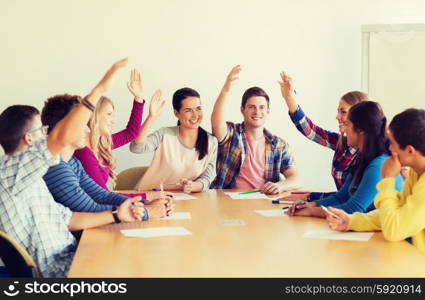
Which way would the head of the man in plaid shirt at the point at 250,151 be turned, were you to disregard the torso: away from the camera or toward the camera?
toward the camera

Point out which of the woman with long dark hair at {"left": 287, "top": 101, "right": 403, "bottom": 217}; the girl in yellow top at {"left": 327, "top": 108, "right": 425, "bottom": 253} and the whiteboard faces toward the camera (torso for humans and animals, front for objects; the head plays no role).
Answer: the whiteboard

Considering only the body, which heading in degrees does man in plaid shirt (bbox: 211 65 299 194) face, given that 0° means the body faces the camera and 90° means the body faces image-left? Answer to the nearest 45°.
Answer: approximately 0°

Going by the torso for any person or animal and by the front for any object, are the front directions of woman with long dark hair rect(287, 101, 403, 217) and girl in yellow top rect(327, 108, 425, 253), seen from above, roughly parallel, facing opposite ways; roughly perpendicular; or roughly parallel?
roughly parallel

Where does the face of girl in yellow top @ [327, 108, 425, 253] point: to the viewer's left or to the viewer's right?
to the viewer's left

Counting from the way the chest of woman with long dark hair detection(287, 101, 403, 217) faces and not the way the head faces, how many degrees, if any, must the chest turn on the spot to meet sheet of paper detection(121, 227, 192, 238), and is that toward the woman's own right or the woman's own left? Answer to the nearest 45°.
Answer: approximately 45° to the woman's own left

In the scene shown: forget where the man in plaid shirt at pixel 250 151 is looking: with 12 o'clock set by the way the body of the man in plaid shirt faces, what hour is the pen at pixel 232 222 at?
The pen is roughly at 12 o'clock from the man in plaid shirt.

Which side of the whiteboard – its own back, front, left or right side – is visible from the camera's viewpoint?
front

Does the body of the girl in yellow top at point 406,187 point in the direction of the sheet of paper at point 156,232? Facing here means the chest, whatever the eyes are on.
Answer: yes

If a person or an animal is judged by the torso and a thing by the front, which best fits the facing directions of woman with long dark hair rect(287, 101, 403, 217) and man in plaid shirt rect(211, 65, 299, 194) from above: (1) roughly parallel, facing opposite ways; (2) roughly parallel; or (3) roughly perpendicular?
roughly perpendicular

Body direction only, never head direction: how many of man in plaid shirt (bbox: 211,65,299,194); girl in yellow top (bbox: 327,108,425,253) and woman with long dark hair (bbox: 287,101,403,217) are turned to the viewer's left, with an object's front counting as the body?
2

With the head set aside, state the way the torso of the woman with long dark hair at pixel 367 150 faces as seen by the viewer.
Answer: to the viewer's left

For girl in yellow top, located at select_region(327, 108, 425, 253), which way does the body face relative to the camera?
to the viewer's left

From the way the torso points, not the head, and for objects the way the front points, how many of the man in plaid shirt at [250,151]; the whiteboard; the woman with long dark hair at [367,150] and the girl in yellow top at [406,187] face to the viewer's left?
2
